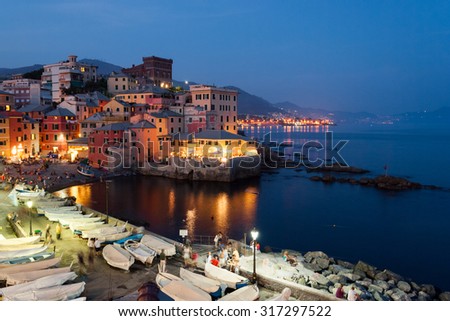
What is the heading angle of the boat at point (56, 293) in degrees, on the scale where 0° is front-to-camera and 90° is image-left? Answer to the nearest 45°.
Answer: approximately 270°

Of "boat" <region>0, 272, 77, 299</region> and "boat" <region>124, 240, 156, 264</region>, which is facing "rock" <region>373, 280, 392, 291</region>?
"boat" <region>0, 272, 77, 299</region>

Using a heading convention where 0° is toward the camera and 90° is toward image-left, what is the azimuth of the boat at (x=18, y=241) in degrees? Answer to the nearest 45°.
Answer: approximately 270°

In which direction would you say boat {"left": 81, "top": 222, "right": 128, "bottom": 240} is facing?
to the viewer's right

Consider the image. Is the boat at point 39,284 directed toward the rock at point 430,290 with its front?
yes

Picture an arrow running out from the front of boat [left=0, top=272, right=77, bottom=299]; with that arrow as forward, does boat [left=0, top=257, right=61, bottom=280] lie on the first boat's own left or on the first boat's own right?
on the first boat's own left

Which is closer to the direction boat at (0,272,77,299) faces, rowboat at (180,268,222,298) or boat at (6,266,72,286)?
the rowboat

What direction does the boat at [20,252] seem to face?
to the viewer's right

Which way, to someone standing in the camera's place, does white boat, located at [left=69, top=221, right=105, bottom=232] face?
facing to the right of the viewer

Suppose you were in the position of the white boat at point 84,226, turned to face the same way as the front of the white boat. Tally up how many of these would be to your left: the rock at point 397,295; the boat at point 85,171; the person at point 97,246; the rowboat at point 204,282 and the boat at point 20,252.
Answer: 1

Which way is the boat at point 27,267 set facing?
to the viewer's right
